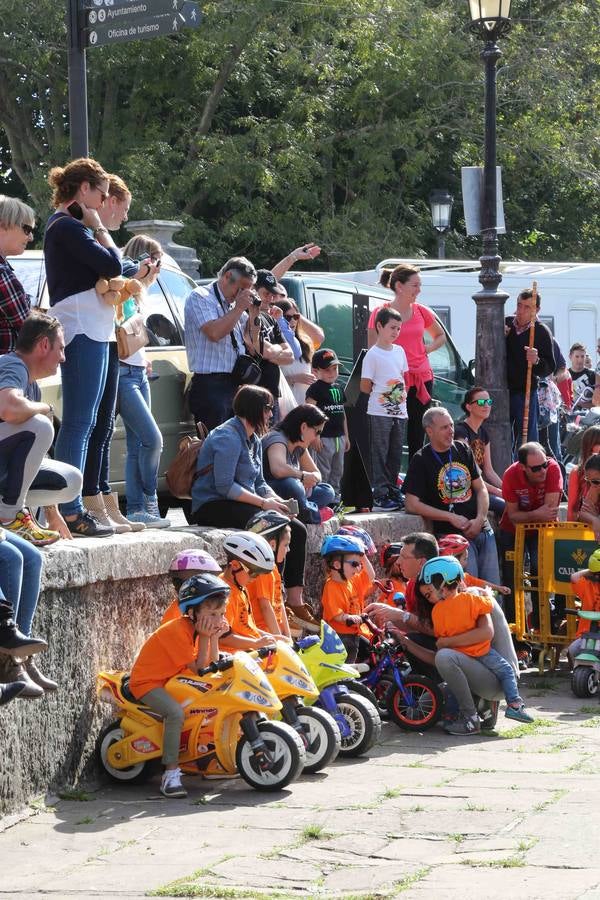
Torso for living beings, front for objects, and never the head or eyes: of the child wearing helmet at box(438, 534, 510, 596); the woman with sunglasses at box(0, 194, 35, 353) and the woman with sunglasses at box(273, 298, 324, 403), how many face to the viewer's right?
2

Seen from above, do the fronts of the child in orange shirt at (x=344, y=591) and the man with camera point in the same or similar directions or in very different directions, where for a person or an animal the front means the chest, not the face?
same or similar directions

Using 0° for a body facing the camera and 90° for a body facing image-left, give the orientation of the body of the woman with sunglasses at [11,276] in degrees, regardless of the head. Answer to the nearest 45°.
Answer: approximately 270°

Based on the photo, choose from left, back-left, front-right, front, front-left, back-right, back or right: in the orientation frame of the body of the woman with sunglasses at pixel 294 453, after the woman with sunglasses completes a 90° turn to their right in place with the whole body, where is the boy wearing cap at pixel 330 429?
back-right

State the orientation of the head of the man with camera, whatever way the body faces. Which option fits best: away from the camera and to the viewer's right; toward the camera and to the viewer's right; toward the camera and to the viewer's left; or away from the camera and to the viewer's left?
toward the camera and to the viewer's right

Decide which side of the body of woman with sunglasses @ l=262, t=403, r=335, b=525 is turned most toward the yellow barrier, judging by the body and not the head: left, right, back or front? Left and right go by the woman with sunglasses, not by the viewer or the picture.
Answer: front

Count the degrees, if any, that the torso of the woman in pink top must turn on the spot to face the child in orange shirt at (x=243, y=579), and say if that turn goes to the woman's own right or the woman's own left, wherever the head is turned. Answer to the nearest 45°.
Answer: approximately 45° to the woman's own right

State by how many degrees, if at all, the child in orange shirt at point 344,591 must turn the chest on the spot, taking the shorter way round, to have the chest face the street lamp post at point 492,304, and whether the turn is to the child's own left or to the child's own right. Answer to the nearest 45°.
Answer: approximately 135° to the child's own left

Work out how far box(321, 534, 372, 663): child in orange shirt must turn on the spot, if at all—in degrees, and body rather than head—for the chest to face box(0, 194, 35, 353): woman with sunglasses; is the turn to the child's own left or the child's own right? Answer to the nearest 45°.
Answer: approximately 90° to the child's own right
